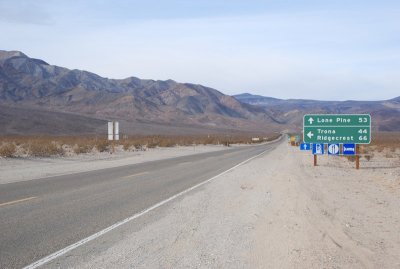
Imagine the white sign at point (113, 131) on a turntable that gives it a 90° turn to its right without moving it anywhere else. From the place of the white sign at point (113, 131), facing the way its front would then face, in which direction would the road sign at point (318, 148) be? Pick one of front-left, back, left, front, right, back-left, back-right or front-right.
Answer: front-right

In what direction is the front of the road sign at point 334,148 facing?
toward the camera

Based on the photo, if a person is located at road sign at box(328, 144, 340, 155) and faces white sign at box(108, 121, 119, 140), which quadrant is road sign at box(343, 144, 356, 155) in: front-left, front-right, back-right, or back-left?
back-right

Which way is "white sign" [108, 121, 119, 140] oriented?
away from the camera

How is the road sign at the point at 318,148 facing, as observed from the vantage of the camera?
facing the viewer

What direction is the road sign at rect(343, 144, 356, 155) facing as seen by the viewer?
toward the camera

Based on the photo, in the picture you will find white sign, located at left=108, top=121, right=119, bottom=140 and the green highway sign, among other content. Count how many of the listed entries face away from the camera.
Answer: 1

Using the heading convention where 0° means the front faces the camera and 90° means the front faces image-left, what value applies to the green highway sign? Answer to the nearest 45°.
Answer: approximately 0°

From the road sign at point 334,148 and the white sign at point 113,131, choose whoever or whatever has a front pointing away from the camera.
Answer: the white sign

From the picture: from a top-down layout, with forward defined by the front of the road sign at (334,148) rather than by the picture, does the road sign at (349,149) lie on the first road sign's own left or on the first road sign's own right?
on the first road sign's own left

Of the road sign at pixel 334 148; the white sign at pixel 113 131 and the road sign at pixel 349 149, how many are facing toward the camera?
2

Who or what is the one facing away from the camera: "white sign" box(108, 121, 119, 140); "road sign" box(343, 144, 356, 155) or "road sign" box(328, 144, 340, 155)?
the white sign

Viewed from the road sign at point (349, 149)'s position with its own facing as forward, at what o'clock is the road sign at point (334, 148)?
the road sign at point (334, 148) is roughly at 3 o'clock from the road sign at point (349, 149).
